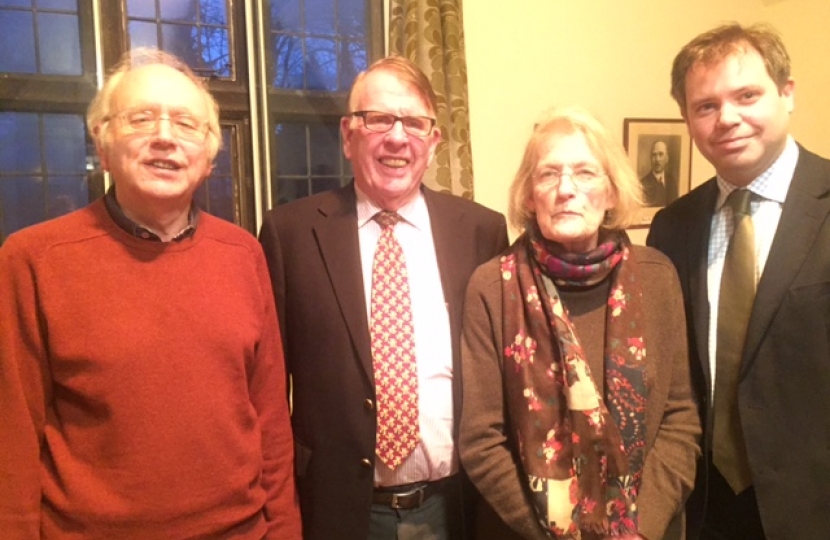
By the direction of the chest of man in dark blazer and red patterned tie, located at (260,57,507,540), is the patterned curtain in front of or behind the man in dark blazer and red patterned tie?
behind

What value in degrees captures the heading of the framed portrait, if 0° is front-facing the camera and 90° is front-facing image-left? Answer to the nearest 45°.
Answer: approximately 0°

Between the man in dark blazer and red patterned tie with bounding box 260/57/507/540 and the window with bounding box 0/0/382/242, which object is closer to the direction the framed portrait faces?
the man in dark blazer and red patterned tie
